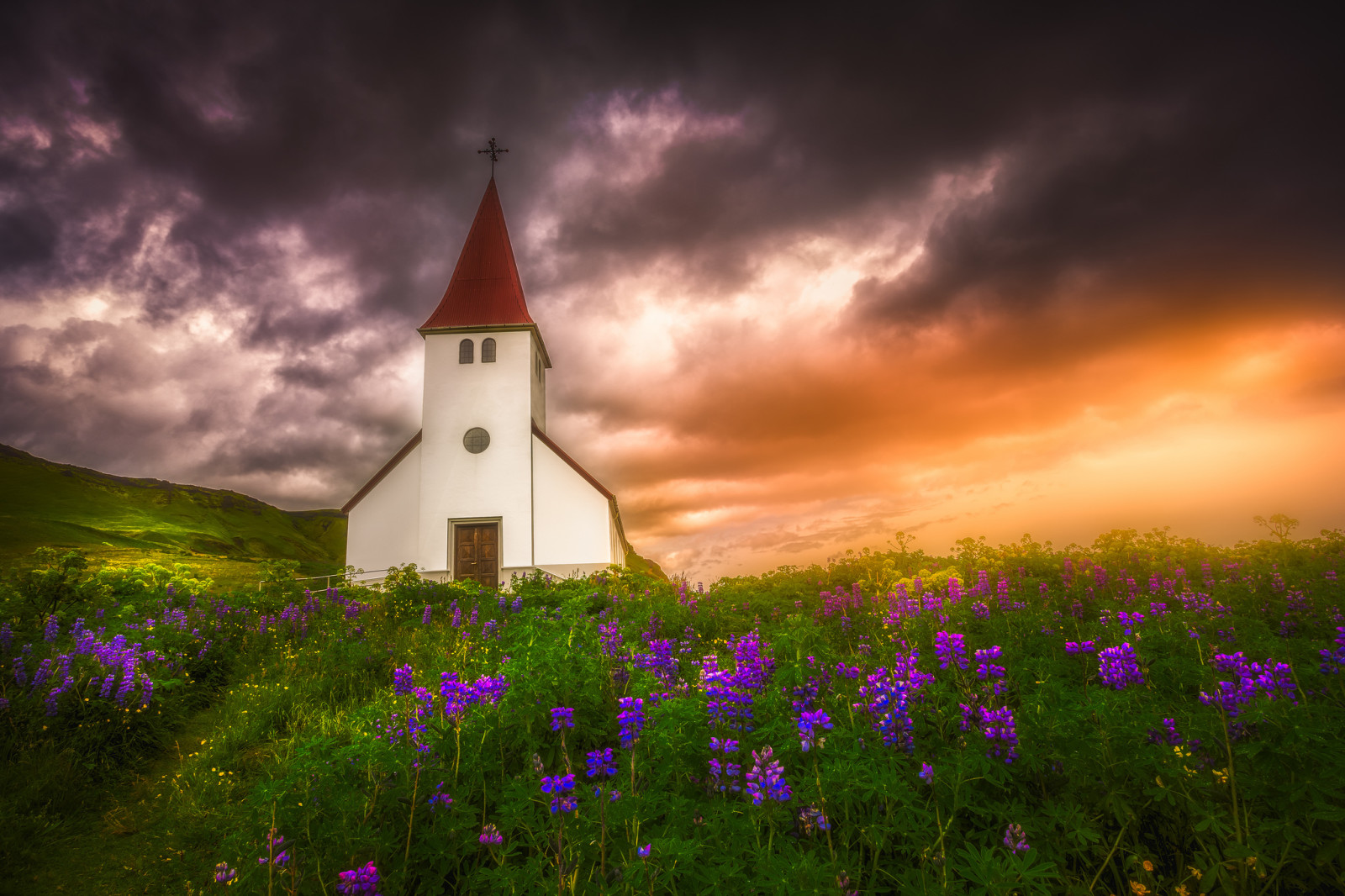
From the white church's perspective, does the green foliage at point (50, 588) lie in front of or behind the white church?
in front

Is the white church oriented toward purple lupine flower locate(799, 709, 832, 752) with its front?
yes

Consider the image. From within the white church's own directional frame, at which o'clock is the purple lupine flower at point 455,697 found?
The purple lupine flower is roughly at 12 o'clock from the white church.

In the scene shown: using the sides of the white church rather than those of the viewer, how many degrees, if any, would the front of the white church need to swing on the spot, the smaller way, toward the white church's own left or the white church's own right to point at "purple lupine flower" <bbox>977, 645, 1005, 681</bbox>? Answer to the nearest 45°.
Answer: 0° — it already faces it

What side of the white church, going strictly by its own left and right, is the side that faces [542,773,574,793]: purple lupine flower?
front

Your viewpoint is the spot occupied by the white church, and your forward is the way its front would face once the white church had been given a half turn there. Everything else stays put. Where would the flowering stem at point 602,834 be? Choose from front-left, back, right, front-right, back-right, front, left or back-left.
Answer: back

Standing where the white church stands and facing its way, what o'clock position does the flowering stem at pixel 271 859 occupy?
The flowering stem is roughly at 12 o'clock from the white church.

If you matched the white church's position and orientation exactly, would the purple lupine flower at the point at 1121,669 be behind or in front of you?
in front

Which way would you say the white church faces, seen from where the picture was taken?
facing the viewer

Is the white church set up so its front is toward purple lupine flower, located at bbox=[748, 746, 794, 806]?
yes

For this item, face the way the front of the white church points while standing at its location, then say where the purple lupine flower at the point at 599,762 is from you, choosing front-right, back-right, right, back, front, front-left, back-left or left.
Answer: front

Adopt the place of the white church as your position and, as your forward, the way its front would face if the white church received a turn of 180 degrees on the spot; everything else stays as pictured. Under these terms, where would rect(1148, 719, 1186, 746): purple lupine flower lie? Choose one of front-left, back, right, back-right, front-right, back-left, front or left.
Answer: back

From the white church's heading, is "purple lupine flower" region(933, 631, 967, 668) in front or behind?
in front

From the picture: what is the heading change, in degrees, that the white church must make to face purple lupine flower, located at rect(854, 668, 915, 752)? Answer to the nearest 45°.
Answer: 0° — it already faces it
